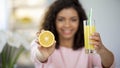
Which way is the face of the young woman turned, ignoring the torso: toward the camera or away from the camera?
toward the camera

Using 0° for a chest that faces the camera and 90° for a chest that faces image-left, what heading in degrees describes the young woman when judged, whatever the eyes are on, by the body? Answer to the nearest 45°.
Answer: approximately 0°
